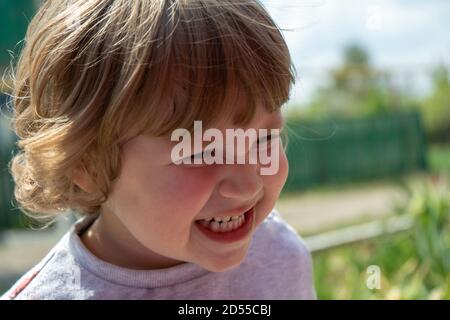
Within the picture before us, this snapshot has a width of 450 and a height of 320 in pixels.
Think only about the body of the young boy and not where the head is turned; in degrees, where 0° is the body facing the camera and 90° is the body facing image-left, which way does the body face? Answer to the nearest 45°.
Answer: approximately 315°

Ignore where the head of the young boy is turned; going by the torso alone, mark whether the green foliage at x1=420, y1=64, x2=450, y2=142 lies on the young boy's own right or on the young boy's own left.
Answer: on the young boy's own left

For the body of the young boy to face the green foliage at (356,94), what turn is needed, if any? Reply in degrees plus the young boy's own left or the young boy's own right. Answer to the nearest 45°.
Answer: approximately 135° to the young boy's own left

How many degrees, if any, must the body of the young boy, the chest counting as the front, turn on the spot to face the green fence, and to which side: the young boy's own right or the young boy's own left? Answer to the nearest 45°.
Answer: approximately 135° to the young boy's own left
